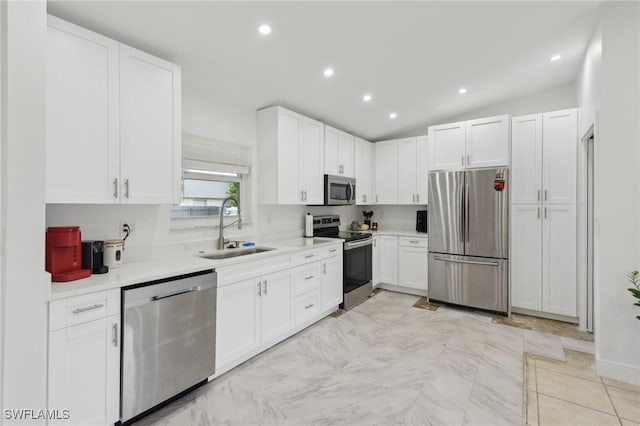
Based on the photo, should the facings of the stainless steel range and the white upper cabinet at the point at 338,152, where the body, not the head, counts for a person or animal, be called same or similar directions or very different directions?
same or similar directions

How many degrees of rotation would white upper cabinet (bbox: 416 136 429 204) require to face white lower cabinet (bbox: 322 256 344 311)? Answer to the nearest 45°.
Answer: approximately 45° to its right

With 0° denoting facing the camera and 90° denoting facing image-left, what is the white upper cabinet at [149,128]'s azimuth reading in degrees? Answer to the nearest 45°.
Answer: approximately 315°

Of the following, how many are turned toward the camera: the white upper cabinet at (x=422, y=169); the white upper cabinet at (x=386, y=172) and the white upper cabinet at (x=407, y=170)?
3

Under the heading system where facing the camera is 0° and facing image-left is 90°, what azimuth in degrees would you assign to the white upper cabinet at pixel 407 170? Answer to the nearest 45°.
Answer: approximately 0°

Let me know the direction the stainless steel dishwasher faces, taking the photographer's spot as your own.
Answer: facing the viewer and to the right of the viewer

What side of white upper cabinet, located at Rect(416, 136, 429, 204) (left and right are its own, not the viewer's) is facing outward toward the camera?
front

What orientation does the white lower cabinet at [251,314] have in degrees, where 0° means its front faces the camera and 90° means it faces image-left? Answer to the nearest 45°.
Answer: approximately 315°

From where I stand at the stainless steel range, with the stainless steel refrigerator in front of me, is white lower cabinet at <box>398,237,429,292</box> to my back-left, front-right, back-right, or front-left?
front-left

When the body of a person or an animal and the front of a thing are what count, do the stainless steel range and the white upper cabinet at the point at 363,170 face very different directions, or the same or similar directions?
same or similar directions

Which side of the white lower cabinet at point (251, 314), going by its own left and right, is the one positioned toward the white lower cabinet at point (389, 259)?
left
